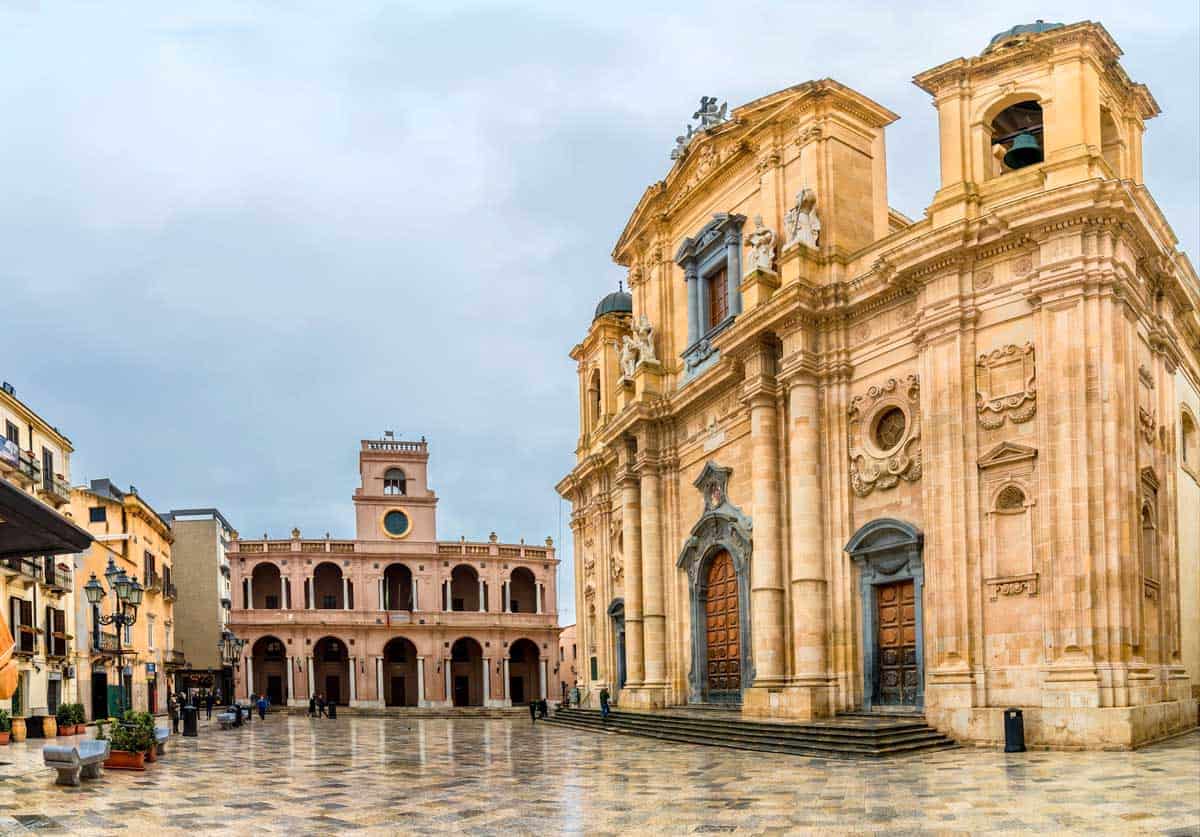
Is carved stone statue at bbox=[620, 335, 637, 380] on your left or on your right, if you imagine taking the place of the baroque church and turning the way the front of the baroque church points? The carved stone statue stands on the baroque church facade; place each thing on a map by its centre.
on your right

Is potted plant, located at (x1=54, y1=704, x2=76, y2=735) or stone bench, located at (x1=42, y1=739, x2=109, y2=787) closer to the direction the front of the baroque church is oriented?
the stone bench

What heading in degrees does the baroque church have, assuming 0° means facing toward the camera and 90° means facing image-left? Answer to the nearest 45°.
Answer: approximately 45°

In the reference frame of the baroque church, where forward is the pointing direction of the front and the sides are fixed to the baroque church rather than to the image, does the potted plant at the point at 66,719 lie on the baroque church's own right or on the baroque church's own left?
on the baroque church's own right

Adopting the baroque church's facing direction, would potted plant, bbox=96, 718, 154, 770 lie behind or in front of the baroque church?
in front

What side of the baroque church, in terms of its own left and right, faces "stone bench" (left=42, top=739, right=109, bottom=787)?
front
